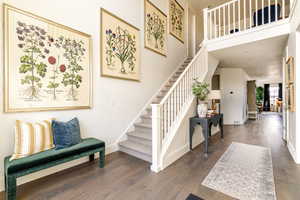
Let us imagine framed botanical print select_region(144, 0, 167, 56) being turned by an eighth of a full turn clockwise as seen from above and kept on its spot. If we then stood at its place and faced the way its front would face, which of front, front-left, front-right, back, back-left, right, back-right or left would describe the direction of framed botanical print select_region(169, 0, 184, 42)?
back-left

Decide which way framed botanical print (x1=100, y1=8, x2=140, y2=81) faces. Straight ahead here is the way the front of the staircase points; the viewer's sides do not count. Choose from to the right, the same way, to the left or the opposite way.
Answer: to the left

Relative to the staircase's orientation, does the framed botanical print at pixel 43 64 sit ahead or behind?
ahead

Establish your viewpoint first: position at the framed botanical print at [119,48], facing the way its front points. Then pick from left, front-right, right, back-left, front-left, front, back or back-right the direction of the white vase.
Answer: front-left

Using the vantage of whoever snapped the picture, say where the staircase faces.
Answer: facing the viewer and to the left of the viewer

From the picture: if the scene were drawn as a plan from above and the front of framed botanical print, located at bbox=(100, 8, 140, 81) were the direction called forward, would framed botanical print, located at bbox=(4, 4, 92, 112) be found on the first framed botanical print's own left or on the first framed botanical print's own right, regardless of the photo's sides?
on the first framed botanical print's own right

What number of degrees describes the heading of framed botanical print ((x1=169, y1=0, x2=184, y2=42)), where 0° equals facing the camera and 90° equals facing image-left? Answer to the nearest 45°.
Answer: approximately 315°

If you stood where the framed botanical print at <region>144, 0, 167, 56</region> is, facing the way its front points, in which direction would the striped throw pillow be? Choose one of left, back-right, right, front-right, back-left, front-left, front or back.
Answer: right

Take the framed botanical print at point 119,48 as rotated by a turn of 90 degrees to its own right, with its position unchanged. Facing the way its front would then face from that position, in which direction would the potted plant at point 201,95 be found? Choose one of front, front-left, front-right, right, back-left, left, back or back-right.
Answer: back-left

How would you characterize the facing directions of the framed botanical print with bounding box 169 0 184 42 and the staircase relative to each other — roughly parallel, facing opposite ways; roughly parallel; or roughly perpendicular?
roughly perpendicular

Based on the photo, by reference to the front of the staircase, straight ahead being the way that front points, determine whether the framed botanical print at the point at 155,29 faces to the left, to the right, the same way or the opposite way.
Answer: to the left

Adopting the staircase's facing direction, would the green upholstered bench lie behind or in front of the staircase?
in front
